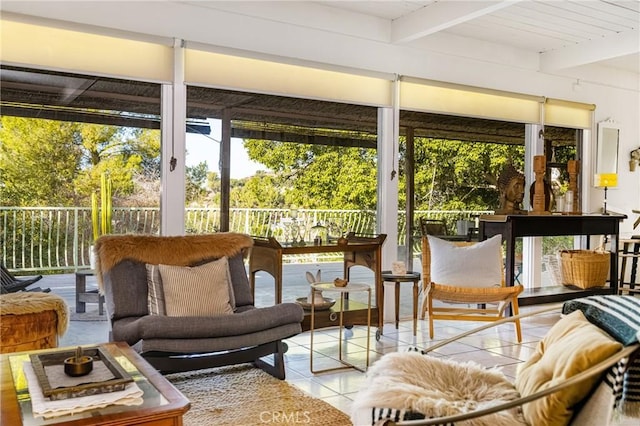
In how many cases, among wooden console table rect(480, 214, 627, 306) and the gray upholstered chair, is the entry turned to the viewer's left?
0

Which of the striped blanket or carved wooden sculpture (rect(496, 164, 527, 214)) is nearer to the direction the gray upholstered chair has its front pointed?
the striped blanket

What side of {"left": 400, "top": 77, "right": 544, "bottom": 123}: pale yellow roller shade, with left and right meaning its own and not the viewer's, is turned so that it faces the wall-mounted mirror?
left

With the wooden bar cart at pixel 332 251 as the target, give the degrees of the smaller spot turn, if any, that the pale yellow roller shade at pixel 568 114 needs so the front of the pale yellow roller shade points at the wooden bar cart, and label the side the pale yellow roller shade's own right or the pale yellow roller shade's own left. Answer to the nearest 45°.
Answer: approximately 90° to the pale yellow roller shade's own right

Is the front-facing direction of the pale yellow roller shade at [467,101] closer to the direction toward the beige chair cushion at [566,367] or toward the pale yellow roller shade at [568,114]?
the beige chair cushion

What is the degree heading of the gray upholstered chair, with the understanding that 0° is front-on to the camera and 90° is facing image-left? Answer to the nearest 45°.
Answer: approximately 315°

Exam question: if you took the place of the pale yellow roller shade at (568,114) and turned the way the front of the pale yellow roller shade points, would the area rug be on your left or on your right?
on your right

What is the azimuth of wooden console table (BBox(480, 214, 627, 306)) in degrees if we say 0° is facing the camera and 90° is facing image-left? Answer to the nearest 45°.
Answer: approximately 315°

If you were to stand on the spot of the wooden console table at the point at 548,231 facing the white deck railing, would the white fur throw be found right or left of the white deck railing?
left

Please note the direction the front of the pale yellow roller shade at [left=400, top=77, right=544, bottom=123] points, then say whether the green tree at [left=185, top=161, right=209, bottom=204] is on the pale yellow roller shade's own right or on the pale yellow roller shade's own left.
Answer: on the pale yellow roller shade's own right

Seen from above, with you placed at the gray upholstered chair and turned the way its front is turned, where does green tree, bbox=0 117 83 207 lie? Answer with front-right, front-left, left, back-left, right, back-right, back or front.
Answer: back
